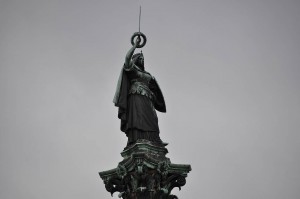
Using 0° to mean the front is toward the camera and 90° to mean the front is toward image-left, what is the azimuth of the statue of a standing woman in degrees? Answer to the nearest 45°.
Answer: approximately 315°
